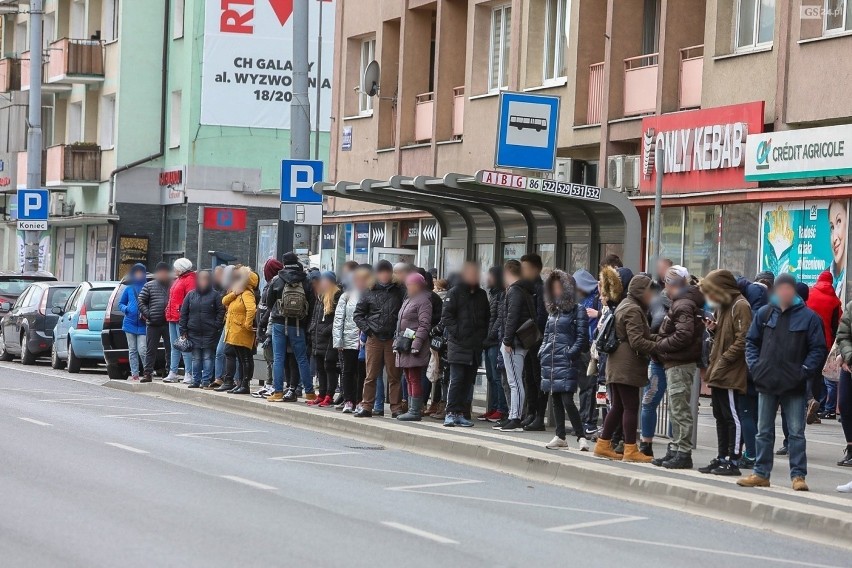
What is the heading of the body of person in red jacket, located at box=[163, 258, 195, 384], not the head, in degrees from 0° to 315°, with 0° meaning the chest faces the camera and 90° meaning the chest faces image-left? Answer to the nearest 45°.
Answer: approximately 45°

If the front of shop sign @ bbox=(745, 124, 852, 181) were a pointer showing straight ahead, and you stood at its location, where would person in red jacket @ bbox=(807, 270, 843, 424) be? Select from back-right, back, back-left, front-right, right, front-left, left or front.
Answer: front-left

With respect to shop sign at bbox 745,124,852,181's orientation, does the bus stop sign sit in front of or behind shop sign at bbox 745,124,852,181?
in front

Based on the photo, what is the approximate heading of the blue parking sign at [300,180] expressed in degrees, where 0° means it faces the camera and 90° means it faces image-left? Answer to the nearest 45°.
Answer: approximately 0°

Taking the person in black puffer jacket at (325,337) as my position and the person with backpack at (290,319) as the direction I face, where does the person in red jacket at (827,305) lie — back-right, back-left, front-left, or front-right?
back-right

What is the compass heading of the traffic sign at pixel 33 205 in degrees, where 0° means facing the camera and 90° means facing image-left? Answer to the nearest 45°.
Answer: approximately 0°
